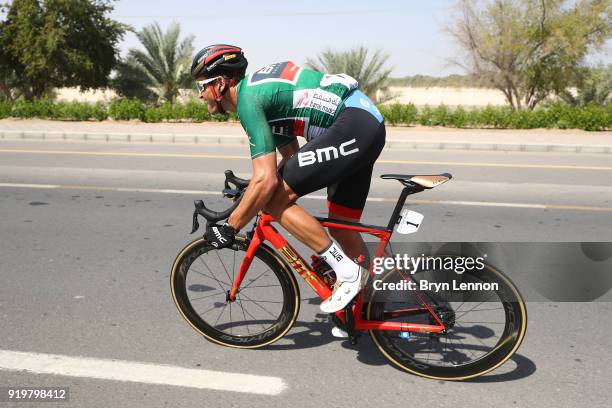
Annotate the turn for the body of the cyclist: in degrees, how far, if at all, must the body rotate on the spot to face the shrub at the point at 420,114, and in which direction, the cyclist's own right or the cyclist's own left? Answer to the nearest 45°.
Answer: approximately 90° to the cyclist's own right

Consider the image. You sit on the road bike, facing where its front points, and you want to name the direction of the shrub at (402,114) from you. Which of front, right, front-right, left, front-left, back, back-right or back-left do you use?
right

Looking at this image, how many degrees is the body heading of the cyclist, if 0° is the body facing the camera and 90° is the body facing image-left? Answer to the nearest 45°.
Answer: approximately 90°

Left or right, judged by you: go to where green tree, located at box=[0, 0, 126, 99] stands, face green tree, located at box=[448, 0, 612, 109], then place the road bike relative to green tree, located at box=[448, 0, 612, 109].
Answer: right

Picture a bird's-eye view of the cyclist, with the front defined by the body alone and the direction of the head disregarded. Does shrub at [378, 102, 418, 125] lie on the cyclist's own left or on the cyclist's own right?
on the cyclist's own right

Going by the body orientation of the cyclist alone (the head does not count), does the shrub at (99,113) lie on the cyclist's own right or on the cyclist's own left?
on the cyclist's own right

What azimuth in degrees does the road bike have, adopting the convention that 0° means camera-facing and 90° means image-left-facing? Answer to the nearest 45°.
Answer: approximately 90°

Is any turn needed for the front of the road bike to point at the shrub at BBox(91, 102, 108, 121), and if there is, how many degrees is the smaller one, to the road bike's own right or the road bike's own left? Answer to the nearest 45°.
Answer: approximately 45° to the road bike's own right

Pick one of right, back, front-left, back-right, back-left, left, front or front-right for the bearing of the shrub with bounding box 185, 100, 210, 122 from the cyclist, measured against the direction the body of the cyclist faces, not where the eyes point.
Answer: right

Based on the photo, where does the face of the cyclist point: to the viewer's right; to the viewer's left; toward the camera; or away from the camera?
to the viewer's left
